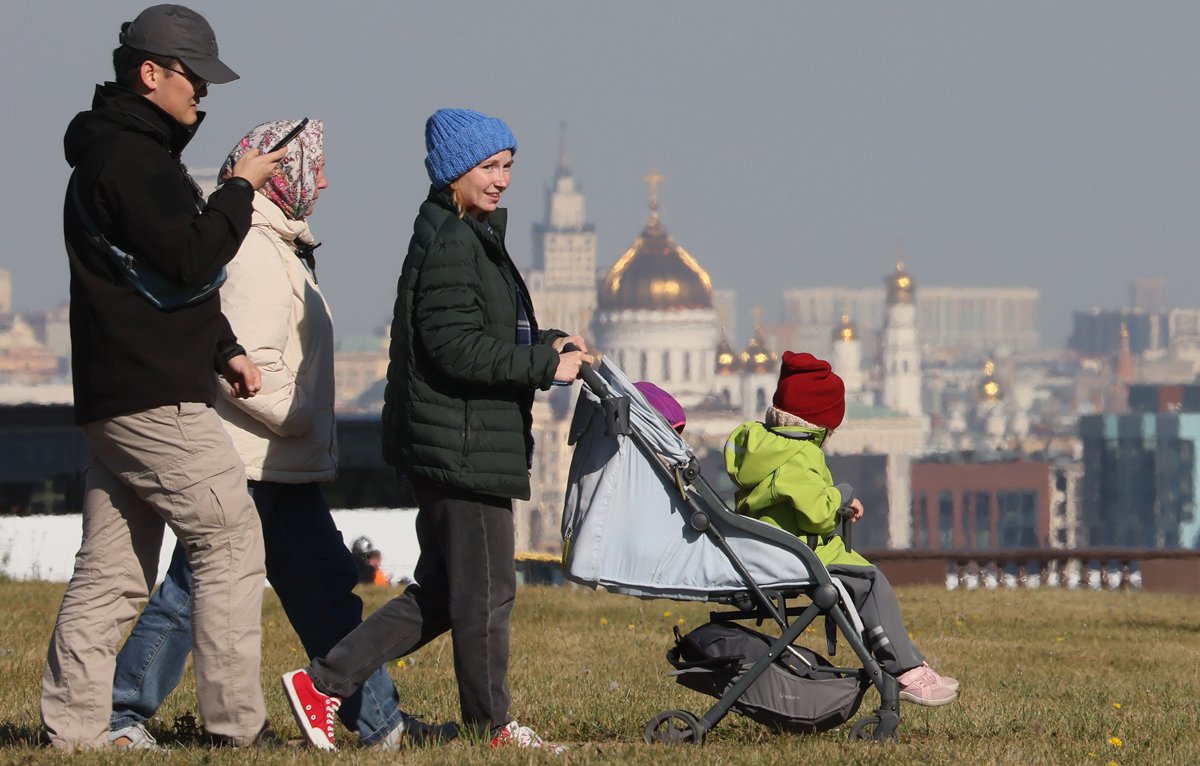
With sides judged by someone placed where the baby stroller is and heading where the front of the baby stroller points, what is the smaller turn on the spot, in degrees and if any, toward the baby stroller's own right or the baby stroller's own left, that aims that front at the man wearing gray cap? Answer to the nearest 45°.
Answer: approximately 180°

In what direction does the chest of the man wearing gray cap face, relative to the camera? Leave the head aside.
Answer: to the viewer's right

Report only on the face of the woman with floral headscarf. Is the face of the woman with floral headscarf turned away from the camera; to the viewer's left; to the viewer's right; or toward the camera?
to the viewer's right

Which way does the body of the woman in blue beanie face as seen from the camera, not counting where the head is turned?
to the viewer's right

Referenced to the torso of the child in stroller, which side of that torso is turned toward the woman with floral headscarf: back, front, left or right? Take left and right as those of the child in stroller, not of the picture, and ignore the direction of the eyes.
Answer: back

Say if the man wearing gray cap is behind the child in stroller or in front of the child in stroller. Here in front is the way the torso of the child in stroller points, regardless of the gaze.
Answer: behind

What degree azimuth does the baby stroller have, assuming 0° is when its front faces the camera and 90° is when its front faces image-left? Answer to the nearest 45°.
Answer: approximately 270°

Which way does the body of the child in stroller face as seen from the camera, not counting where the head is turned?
to the viewer's right

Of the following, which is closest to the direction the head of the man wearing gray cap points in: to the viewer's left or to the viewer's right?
to the viewer's right

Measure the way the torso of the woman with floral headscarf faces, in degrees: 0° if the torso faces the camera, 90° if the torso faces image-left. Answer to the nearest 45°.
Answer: approximately 270°

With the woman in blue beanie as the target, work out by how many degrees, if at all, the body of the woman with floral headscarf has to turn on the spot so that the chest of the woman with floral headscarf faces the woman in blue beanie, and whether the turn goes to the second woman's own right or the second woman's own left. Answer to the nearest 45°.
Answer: approximately 45° to the second woman's own right

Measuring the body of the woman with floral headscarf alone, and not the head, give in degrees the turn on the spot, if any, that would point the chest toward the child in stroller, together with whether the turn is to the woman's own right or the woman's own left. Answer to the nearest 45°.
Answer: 0° — they already face them

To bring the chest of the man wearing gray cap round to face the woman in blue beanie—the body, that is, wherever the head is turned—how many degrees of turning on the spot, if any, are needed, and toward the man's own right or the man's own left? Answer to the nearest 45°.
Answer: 0° — they already face them
